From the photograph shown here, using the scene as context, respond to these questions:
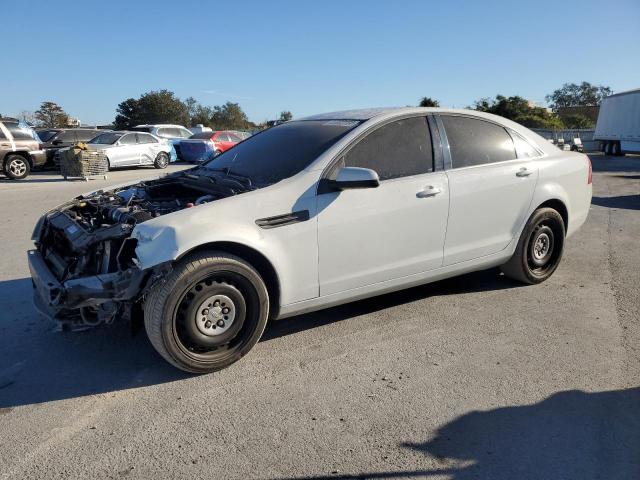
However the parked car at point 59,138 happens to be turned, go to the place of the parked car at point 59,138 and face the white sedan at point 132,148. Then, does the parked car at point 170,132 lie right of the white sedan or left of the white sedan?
left

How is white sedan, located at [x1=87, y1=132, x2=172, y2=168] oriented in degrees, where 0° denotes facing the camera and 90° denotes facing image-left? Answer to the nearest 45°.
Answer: approximately 45°
